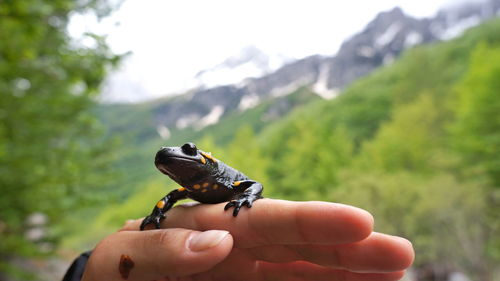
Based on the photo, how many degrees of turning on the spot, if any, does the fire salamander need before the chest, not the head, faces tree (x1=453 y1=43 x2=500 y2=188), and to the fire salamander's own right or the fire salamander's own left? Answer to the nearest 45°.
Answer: approximately 180°

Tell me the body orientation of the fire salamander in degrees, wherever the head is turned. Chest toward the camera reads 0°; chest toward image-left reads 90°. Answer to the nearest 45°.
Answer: approximately 45°
